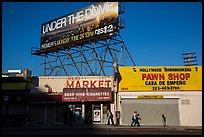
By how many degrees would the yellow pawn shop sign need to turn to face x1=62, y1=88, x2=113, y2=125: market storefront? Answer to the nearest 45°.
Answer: approximately 90° to its right

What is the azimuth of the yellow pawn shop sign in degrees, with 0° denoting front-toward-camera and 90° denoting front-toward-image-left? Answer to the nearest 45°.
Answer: approximately 0°

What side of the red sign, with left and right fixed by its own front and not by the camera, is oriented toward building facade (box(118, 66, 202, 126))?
left

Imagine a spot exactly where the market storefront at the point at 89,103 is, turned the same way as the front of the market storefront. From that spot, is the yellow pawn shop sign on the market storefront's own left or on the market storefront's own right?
on the market storefront's own left

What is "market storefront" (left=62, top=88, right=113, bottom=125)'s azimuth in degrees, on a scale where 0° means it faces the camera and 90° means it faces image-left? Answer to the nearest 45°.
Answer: approximately 0°

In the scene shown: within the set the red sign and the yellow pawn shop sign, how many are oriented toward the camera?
2
